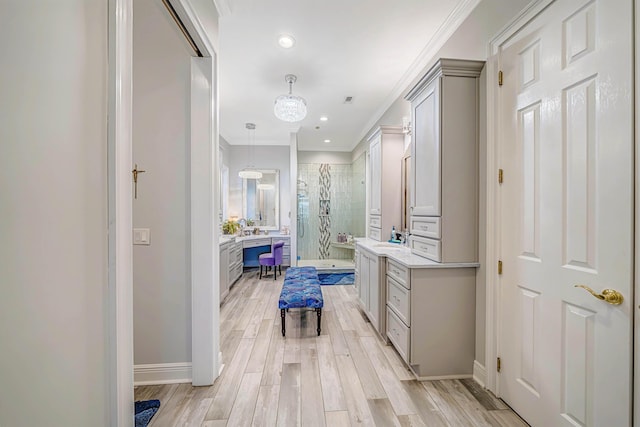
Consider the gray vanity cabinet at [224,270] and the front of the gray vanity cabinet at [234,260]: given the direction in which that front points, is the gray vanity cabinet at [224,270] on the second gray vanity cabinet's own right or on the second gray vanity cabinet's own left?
on the second gray vanity cabinet's own right

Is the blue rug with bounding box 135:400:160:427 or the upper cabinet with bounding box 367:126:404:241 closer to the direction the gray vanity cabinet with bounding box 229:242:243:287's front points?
the upper cabinet

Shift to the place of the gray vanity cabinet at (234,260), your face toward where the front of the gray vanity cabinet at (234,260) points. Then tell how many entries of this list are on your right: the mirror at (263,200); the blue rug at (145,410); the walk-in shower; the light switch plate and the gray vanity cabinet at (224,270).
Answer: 3

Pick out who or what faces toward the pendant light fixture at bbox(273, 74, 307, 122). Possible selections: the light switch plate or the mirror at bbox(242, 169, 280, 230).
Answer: the mirror

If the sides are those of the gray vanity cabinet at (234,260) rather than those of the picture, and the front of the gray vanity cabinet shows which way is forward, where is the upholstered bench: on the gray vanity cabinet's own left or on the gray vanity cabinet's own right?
on the gray vanity cabinet's own right

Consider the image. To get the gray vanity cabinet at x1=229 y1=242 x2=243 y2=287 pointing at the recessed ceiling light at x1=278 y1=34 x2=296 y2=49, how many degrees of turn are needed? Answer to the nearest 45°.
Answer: approximately 90° to its right

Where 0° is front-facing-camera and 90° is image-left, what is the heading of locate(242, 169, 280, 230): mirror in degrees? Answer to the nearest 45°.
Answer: approximately 0°

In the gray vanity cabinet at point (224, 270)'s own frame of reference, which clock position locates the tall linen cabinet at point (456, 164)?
The tall linen cabinet is roughly at 2 o'clock from the gray vanity cabinet.

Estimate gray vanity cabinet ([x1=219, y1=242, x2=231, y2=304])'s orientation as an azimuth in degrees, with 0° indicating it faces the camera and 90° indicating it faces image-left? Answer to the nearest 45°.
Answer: approximately 270°

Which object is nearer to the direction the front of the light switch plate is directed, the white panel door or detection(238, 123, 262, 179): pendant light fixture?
the white panel door

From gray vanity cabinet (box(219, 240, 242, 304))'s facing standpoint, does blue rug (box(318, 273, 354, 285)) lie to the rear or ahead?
ahead

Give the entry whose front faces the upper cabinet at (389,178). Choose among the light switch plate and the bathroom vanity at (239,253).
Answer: the bathroom vanity

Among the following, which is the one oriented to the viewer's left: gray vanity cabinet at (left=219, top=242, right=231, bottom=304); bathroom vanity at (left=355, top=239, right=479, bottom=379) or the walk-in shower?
the bathroom vanity

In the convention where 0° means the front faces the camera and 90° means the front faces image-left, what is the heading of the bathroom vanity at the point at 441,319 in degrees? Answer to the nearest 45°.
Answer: approximately 90°
